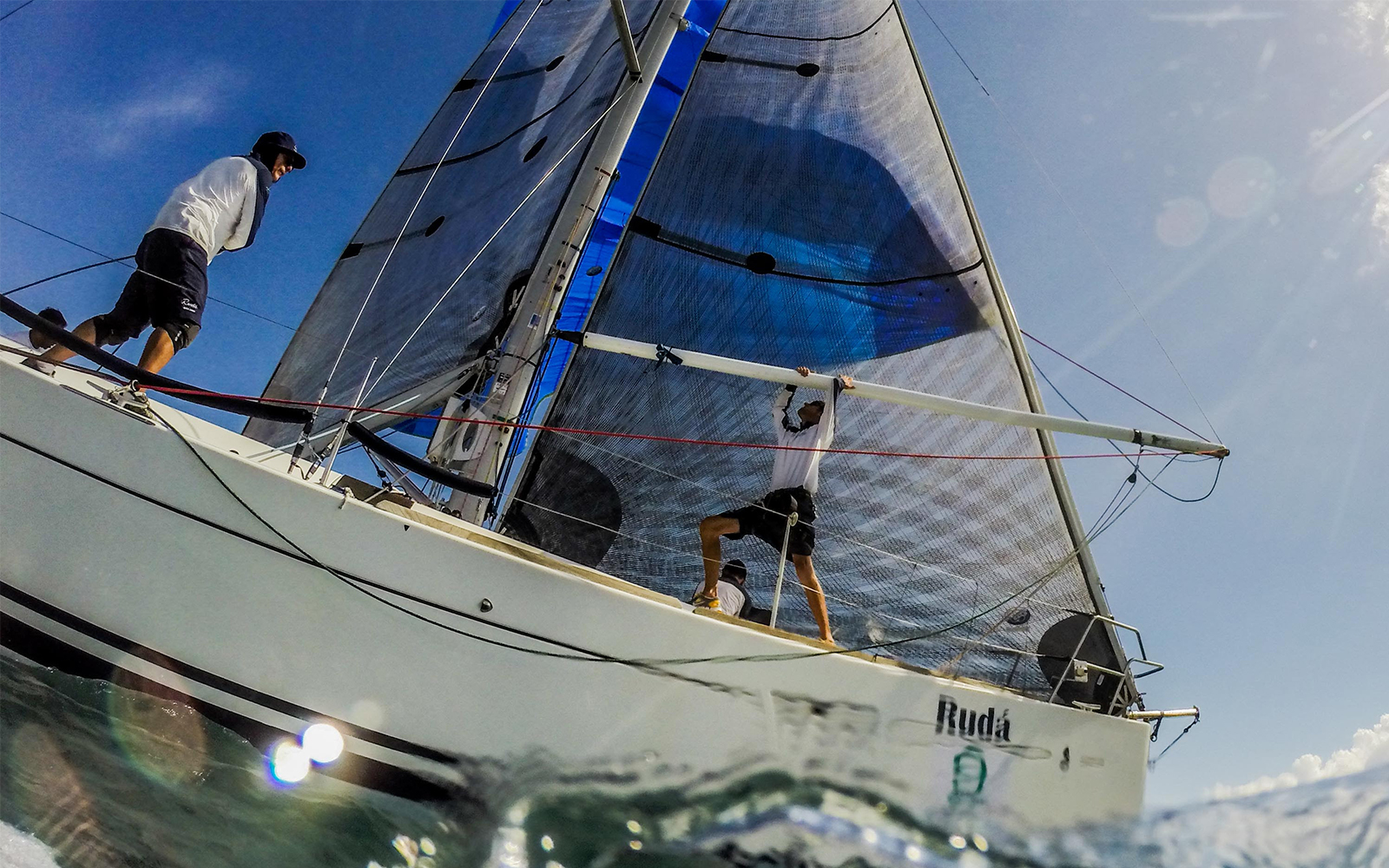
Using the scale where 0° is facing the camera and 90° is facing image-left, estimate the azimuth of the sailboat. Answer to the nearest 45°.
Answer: approximately 270°

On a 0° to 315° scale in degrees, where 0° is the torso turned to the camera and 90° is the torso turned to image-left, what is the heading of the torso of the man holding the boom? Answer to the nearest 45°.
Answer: approximately 45°

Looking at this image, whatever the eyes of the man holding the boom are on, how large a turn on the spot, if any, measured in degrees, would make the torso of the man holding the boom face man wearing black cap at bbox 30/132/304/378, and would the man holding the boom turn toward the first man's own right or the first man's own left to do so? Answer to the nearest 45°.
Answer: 0° — they already face them
